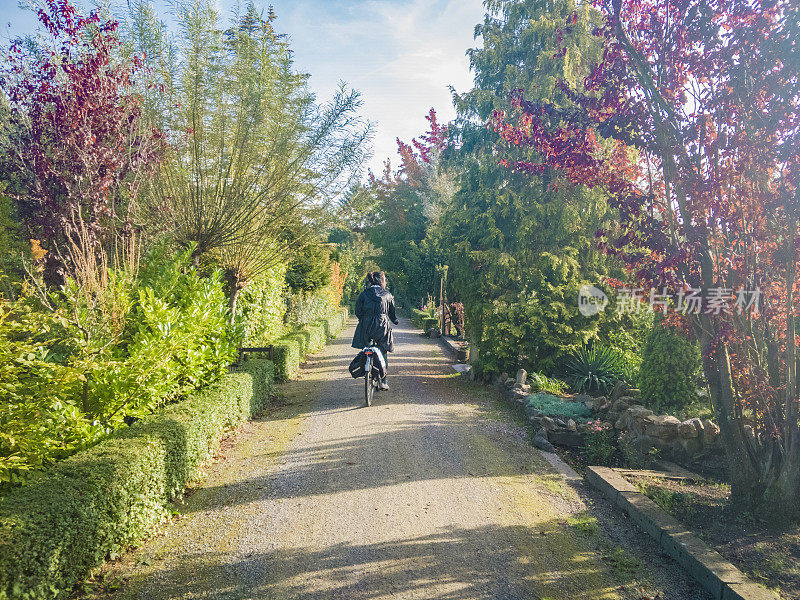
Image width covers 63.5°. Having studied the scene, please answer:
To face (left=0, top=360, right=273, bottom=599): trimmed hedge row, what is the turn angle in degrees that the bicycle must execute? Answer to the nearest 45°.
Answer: approximately 180°

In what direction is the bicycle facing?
away from the camera

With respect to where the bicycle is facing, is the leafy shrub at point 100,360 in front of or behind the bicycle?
behind

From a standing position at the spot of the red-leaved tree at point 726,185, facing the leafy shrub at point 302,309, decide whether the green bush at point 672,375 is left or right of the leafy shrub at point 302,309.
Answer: right

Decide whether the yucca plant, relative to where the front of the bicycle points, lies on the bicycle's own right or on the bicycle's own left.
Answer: on the bicycle's own right

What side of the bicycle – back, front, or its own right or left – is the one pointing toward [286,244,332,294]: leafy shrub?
front

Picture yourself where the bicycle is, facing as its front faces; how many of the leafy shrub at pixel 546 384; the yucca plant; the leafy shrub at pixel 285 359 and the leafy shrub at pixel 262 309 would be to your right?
2

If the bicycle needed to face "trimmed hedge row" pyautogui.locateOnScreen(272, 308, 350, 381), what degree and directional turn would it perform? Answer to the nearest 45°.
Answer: approximately 45° to its left

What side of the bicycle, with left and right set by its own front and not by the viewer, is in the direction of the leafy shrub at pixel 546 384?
right

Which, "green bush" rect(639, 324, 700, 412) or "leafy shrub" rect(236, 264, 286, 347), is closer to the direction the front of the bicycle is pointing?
the leafy shrub

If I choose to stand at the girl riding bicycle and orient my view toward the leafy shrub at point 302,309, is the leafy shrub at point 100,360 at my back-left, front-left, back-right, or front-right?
back-left
